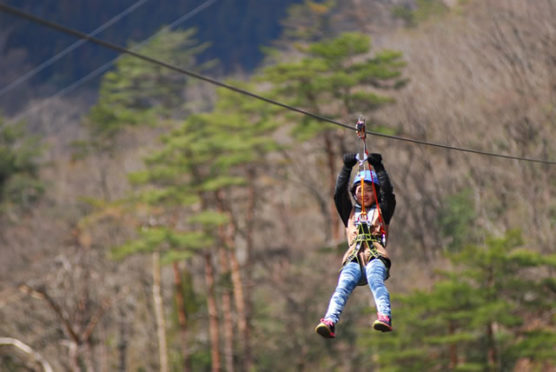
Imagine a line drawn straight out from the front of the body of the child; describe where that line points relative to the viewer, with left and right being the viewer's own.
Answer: facing the viewer

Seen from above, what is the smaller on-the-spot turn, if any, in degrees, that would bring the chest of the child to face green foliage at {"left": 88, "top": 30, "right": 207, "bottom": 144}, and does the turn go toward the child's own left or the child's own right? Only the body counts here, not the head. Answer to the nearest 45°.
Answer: approximately 180°

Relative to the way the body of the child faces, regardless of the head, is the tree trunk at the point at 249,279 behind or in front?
behind

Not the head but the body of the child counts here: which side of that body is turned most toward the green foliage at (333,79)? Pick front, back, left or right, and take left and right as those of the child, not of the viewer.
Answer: back

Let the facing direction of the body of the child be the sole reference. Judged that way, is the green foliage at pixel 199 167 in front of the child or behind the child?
behind

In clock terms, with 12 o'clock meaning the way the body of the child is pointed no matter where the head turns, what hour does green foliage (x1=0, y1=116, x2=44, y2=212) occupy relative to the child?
The green foliage is roughly at 5 o'clock from the child.

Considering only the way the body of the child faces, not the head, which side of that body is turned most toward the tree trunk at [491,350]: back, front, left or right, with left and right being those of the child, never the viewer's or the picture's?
back

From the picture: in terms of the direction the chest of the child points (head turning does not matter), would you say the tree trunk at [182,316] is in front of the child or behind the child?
behind
